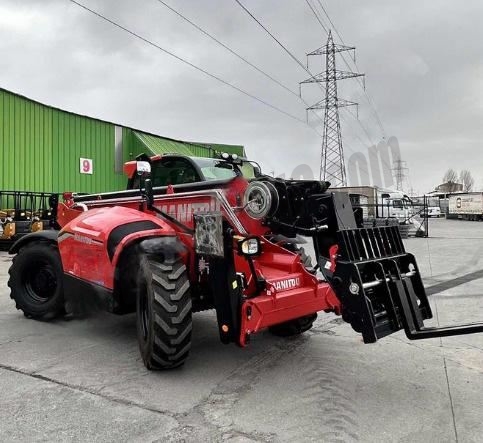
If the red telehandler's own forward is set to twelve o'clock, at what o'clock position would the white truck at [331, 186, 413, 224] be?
The white truck is roughly at 8 o'clock from the red telehandler.

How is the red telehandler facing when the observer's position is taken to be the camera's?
facing the viewer and to the right of the viewer

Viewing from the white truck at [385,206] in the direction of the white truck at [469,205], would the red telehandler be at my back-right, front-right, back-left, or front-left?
back-right

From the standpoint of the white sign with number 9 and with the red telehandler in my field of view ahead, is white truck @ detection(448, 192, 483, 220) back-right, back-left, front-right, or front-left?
back-left

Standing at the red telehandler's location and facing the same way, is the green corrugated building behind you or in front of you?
behind

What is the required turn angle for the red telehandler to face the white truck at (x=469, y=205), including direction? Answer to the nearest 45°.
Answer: approximately 90° to its left

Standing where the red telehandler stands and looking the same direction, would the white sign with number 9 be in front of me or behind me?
behind

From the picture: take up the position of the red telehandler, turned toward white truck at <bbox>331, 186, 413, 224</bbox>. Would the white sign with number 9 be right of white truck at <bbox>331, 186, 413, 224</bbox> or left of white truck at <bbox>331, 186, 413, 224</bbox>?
left
